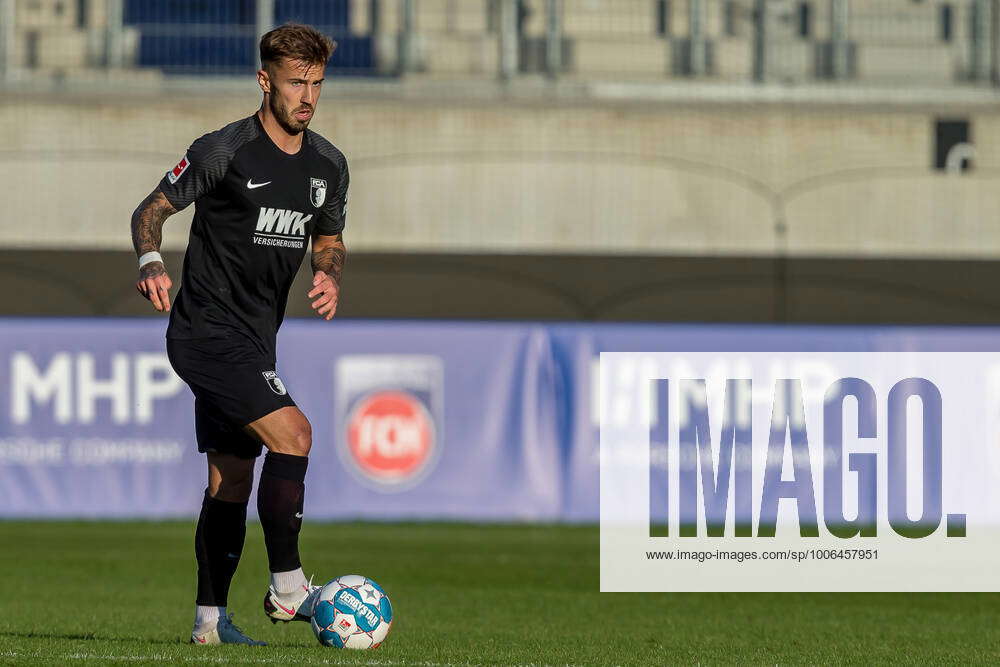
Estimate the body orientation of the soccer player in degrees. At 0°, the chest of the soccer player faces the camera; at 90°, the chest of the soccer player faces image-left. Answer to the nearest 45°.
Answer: approximately 315°

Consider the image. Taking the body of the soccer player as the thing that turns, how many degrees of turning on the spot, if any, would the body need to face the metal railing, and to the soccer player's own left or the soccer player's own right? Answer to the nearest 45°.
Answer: approximately 135° to the soccer player's own left

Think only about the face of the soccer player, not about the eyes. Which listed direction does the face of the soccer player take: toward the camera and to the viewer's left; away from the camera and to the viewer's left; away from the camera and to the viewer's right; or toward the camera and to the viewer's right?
toward the camera and to the viewer's right
